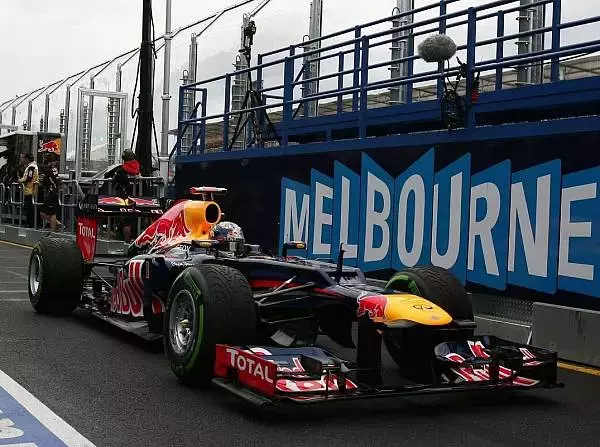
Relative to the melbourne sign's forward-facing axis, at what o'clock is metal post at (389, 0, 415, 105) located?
The metal post is roughly at 4 o'clock from the melbourne sign.

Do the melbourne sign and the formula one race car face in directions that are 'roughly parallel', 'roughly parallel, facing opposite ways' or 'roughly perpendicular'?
roughly perpendicular

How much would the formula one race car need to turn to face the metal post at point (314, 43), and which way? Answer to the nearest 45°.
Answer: approximately 135° to its left

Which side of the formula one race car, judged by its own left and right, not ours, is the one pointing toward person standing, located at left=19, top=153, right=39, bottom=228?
back

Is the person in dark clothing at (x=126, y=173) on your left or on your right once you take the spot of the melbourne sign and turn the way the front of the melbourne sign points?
on your right

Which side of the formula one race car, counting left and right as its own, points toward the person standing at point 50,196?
back

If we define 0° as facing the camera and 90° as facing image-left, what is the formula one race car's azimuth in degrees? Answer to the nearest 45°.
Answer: approximately 315°

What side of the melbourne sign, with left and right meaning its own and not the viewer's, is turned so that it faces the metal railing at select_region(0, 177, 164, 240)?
right
